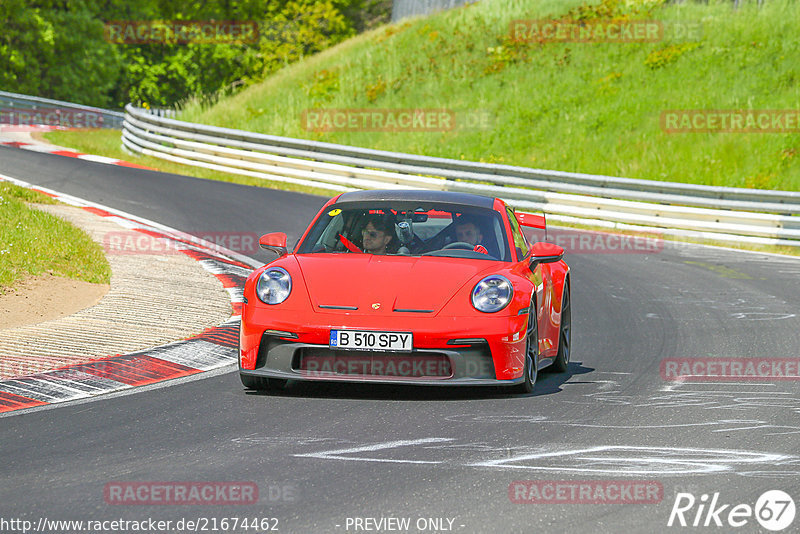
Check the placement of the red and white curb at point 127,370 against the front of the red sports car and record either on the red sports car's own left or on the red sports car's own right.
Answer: on the red sports car's own right

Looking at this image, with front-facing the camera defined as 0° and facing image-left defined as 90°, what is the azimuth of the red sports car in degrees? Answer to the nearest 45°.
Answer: approximately 0°

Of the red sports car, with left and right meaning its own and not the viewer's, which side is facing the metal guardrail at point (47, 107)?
back

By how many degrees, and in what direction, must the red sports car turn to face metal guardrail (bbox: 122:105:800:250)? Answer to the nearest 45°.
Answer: approximately 180°
